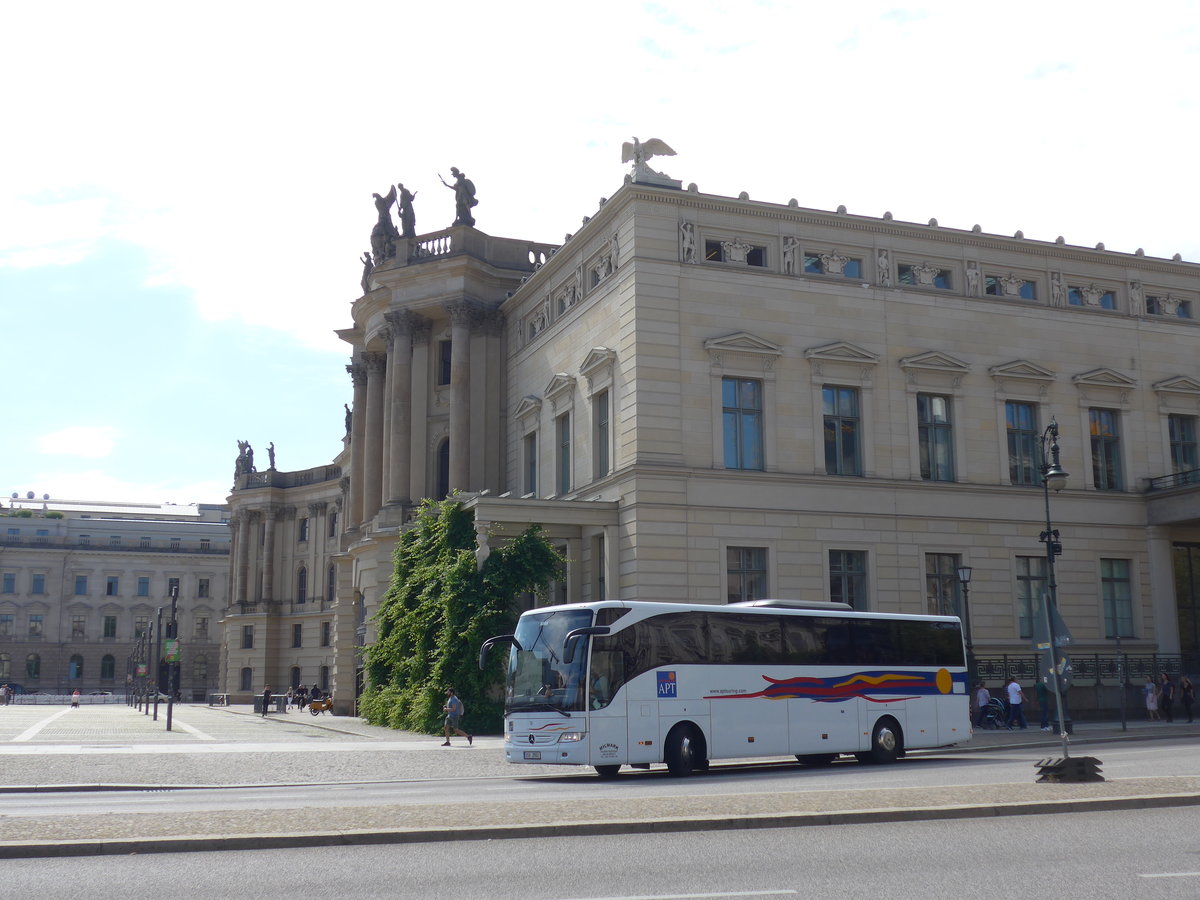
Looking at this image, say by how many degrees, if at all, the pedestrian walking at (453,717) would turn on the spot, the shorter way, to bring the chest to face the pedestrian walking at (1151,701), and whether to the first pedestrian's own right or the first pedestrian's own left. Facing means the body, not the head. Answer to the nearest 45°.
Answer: approximately 180°

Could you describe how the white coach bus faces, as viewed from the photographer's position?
facing the viewer and to the left of the viewer

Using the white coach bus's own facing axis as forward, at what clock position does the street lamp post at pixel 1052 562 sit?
The street lamp post is roughly at 6 o'clock from the white coach bus.

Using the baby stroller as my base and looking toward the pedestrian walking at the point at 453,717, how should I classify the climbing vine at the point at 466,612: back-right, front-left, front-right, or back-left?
front-right

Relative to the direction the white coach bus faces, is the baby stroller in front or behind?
behind

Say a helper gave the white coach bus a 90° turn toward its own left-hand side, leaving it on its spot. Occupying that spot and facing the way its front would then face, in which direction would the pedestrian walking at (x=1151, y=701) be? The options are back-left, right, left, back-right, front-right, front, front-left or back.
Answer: left

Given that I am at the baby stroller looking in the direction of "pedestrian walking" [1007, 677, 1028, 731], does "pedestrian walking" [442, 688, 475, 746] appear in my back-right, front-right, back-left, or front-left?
back-right

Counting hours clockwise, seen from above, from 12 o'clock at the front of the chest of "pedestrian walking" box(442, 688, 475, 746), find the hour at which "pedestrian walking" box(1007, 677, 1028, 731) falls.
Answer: "pedestrian walking" box(1007, 677, 1028, 731) is roughly at 6 o'clock from "pedestrian walking" box(442, 688, 475, 746).

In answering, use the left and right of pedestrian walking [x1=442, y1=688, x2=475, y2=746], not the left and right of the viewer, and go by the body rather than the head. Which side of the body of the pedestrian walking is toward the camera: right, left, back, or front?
left

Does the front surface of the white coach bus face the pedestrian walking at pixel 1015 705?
no

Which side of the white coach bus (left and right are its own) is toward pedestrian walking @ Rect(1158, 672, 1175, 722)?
back

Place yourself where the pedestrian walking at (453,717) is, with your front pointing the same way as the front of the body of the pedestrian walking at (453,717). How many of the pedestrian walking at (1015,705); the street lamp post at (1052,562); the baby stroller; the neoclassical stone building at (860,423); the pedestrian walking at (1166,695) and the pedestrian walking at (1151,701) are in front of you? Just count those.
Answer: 0
